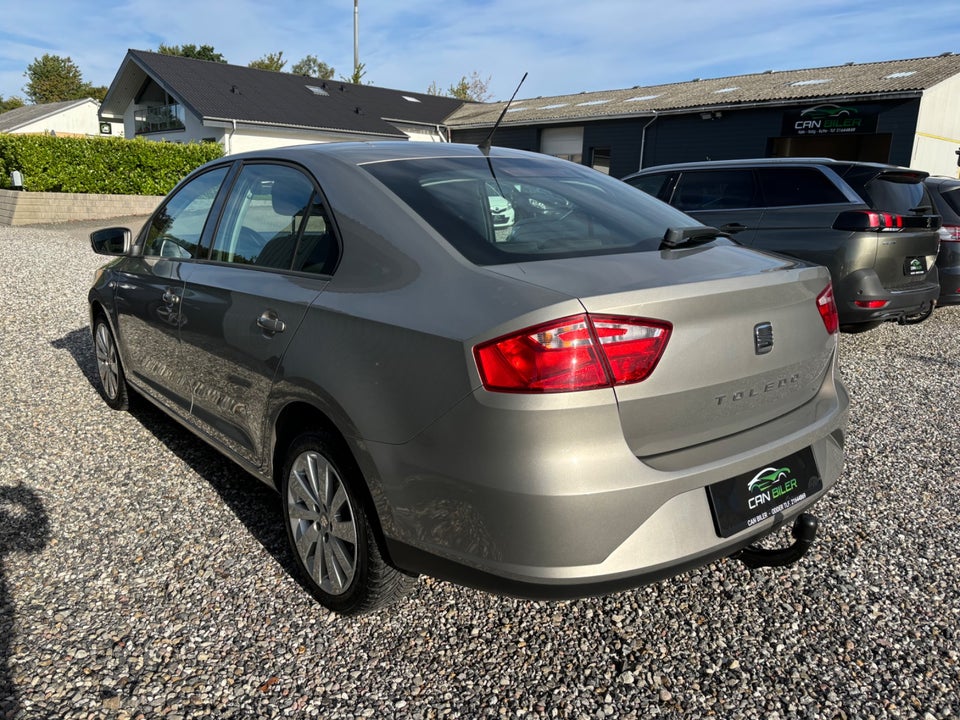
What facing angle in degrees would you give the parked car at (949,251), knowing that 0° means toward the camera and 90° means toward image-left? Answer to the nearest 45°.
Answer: approximately 135°

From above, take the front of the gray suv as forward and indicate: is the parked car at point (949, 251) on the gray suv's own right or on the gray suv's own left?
on the gray suv's own right

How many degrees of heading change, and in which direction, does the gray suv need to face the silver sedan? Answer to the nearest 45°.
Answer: approximately 135° to its left

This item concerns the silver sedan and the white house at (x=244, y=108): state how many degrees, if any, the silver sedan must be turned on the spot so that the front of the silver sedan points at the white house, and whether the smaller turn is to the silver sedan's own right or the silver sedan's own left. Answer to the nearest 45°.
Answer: approximately 45° to the silver sedan's own right

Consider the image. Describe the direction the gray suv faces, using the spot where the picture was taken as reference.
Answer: facing away from the viewer and to the left of the viewer

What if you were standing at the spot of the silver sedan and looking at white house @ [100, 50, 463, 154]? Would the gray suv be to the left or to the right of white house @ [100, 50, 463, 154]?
right

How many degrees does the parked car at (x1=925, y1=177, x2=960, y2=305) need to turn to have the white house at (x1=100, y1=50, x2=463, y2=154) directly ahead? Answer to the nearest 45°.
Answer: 0° — it already faces it

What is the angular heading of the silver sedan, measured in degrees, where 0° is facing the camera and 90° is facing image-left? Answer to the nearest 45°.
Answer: approximately 135°

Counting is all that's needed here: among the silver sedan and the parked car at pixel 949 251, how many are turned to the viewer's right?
0

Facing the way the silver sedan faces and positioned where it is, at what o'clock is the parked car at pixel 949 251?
The parked car is roughly at 3 o'clock from the silver sedan.

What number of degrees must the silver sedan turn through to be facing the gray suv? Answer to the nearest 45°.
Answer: approximately 90° to its right

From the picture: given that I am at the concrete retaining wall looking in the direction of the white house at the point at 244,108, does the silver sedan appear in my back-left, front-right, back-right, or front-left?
back-right
